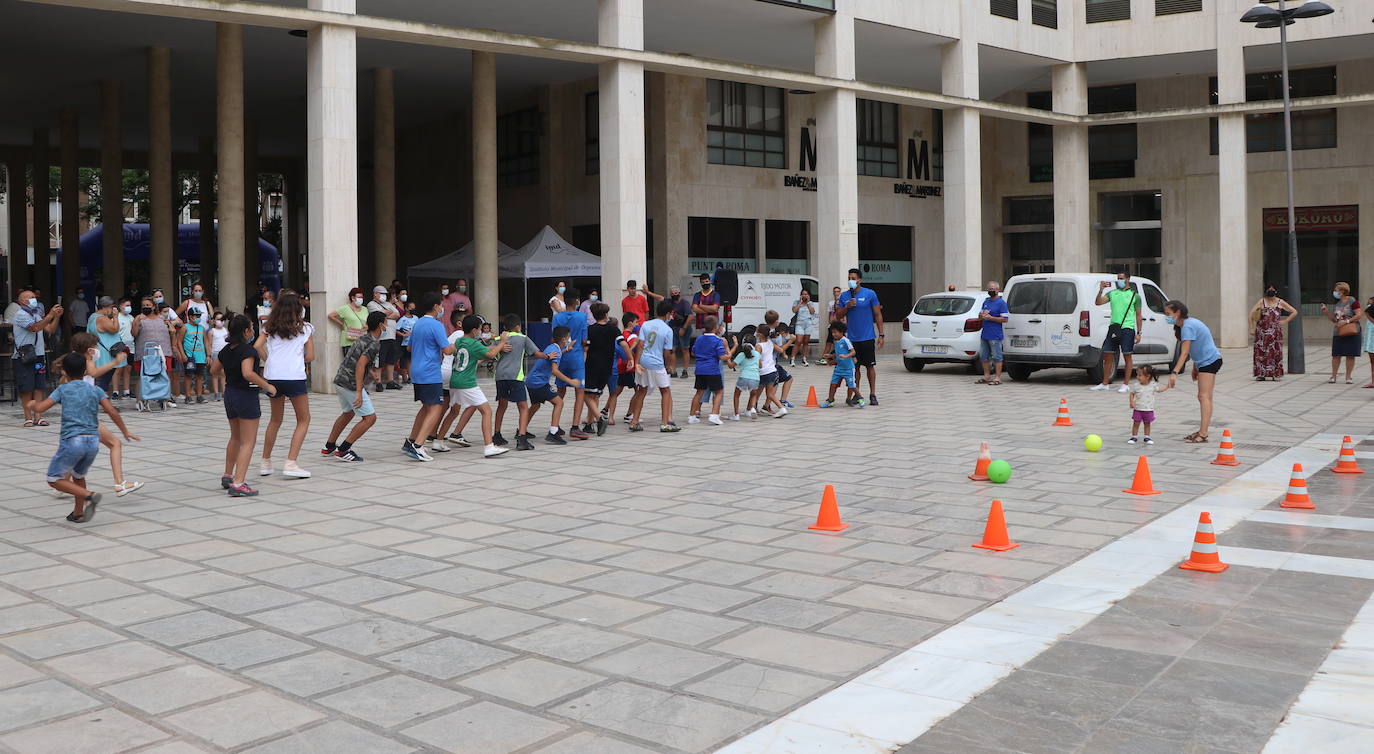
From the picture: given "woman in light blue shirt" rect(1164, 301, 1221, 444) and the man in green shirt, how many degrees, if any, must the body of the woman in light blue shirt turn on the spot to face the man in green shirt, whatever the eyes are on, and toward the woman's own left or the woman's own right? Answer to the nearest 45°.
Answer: approximately 90° to the woman's own right

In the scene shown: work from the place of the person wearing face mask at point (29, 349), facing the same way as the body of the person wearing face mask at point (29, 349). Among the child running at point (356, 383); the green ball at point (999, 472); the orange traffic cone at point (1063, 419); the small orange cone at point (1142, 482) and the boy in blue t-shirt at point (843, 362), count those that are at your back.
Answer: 0

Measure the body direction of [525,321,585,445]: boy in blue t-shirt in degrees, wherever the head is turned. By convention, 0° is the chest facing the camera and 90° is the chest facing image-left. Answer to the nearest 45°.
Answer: approximately 270°

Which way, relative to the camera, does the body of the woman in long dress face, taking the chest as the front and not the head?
toward the camera

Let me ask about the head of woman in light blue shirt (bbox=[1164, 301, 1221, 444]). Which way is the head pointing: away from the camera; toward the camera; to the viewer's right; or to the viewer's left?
to the viewer's left

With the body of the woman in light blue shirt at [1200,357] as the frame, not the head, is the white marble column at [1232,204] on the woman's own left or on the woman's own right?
on the woman's own right

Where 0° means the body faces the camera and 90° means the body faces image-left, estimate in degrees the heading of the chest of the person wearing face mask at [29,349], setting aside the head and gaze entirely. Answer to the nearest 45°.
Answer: approximately 315°

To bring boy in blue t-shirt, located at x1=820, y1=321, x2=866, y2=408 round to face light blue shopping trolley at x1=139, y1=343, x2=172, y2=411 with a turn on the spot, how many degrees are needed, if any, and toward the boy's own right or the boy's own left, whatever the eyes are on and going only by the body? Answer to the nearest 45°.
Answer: approximately 45° to the boy's own right

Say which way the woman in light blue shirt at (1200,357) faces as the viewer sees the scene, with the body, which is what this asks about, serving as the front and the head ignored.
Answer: to the viewer's left

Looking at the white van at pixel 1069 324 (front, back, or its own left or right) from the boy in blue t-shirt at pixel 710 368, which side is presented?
back

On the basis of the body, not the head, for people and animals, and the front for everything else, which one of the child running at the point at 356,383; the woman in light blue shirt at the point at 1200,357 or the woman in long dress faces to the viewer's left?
the woman in light blue shirt

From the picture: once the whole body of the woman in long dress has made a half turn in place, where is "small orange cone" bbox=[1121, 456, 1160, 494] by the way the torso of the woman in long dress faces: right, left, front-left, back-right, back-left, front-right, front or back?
back

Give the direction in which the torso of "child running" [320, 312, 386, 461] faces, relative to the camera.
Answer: to the viewer's right

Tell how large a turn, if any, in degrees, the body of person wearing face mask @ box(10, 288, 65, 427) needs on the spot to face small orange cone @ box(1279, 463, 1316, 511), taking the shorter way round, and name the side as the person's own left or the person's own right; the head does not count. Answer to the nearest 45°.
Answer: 0° — they already face it

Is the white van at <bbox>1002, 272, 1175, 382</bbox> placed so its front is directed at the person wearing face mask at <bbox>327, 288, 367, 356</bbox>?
no
